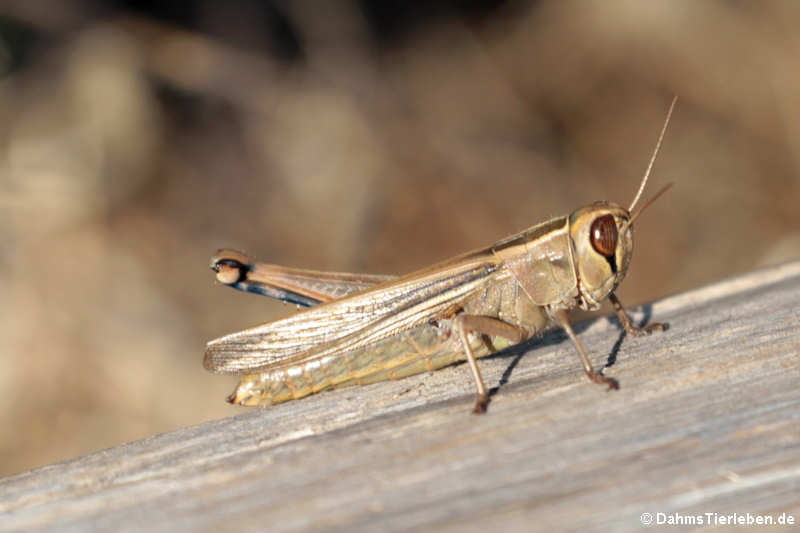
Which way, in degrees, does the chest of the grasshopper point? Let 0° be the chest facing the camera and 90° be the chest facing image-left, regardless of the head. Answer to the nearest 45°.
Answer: approximately 270°
